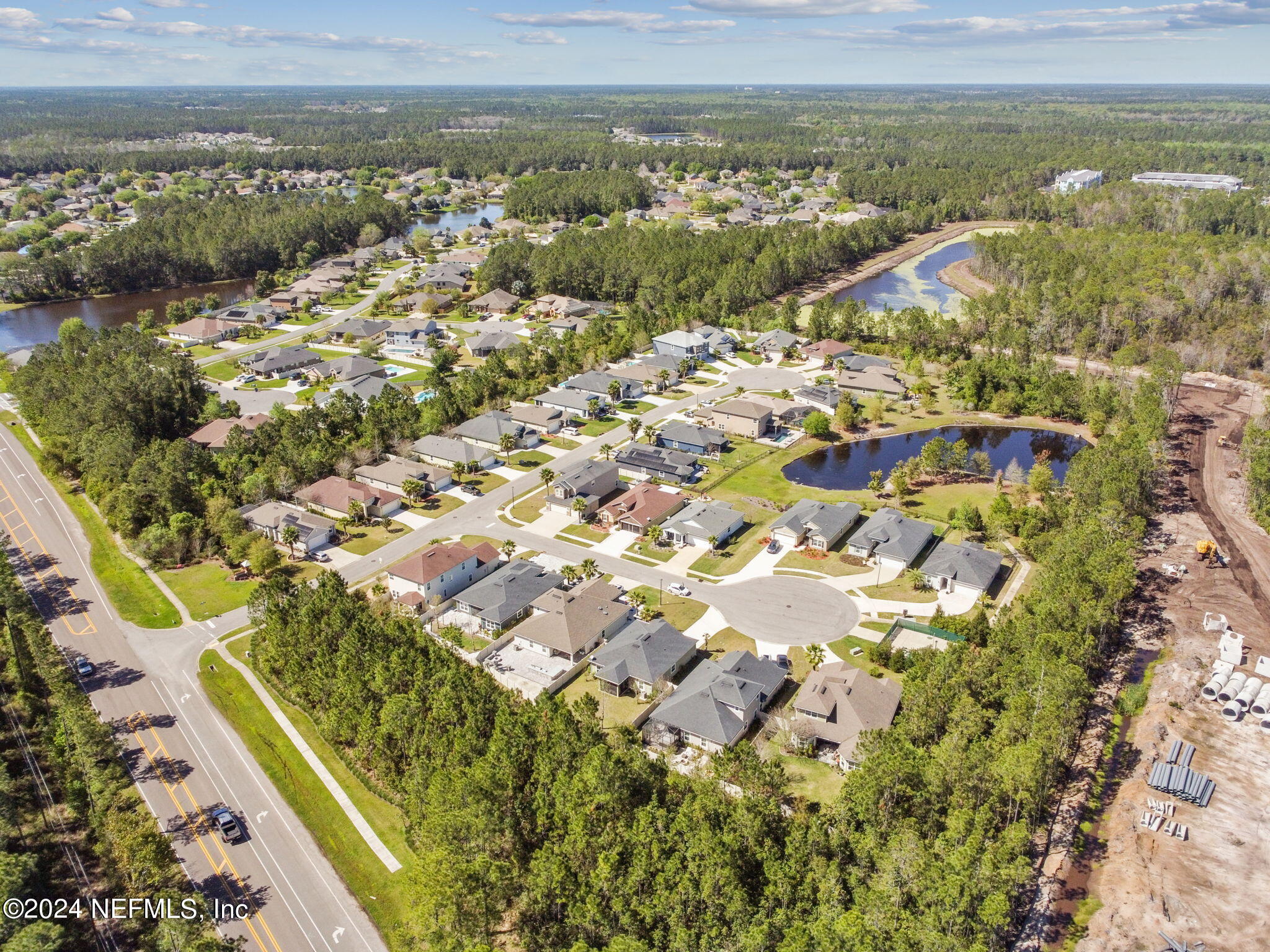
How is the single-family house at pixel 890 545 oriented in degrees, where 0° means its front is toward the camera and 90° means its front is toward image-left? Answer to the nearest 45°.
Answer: approximately 45°

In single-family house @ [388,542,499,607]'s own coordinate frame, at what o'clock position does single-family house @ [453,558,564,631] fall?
single-family house @ [453,558,564,631] is roughly at 3 o'clock from single-family house @ [388,542,499,607].

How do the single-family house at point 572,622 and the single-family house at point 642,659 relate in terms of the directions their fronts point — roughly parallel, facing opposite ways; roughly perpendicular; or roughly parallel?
roughly parallel

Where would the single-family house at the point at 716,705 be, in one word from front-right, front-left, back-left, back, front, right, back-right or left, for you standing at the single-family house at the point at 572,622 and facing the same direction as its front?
right

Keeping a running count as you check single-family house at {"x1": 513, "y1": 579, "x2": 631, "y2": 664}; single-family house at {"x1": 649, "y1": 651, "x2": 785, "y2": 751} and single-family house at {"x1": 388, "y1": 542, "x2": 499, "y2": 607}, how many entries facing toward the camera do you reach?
0

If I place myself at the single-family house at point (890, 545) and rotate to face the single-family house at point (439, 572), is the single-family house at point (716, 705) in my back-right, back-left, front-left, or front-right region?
front-left

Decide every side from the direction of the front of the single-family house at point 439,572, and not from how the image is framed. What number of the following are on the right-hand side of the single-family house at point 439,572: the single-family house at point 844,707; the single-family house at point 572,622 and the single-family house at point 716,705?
3

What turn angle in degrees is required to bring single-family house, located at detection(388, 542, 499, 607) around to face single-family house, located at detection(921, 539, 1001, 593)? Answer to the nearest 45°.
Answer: approximately 45° to its right

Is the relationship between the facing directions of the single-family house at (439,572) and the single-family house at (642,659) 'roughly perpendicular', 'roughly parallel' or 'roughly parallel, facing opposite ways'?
roughly parallel

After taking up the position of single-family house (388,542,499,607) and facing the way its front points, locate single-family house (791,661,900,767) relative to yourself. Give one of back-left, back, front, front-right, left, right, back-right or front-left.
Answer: right

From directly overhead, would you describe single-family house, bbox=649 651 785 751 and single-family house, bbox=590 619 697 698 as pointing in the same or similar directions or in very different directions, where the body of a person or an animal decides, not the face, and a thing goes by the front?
same or similar directions

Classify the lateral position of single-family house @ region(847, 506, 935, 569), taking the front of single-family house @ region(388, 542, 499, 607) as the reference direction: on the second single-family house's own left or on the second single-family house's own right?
on the second single-family house's own right

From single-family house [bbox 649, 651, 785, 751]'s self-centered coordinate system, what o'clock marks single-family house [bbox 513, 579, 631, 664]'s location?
single-family house [bbox 513, 579, 631, 664] is roughly at 9 o'clock from single-family house [bbox 649, 651, 785, 751].

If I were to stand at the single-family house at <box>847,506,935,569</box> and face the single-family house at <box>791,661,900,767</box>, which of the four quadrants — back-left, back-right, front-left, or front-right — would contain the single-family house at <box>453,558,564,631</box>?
front-right

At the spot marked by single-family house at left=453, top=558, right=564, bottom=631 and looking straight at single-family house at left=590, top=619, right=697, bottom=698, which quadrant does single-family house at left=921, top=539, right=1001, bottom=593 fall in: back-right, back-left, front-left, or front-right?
front-left

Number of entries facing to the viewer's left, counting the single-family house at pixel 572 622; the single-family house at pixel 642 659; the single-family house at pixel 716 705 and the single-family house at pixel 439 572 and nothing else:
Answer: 0

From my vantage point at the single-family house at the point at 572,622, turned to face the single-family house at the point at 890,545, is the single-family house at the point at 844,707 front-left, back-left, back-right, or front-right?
front-right

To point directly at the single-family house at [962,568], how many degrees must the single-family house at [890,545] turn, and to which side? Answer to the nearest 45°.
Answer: approximately 90° to its left
